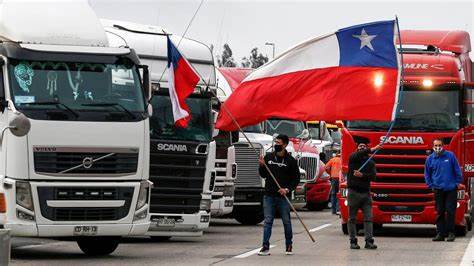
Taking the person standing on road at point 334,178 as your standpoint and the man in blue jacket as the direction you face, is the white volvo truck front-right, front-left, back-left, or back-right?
front-right

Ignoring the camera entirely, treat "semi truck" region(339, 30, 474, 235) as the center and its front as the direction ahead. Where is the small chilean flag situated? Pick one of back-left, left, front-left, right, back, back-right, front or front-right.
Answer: front-right

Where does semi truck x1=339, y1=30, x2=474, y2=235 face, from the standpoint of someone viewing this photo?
facing the viewer

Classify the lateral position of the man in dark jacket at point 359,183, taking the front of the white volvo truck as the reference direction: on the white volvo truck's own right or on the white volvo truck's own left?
on the white volvo truck's own left

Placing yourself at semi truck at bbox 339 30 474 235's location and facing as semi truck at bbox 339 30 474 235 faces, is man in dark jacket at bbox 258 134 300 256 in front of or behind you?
in front

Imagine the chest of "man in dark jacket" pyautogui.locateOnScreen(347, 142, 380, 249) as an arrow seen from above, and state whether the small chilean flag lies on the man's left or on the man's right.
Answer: on the man's right

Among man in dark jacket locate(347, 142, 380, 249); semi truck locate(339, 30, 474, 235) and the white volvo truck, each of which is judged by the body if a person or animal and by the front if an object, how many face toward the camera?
3

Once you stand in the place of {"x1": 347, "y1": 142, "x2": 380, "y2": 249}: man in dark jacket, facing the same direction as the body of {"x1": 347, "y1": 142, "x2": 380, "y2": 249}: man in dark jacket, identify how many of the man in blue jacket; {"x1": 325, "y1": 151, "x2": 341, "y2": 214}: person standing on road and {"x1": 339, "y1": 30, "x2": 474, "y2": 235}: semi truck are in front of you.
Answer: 0

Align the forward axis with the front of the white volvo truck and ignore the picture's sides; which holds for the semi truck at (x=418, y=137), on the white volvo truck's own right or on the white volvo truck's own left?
on the white volvo truck's own left

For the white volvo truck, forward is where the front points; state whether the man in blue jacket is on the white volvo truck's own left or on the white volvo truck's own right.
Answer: on the white volvo truck's own left

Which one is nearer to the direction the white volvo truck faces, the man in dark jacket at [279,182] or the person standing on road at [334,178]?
the man in dark jacket

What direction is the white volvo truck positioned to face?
toward the camera

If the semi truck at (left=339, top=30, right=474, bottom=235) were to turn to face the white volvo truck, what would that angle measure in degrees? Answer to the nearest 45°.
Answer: approximately 45° to its right

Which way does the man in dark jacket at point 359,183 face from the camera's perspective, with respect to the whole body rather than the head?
toward the camera
